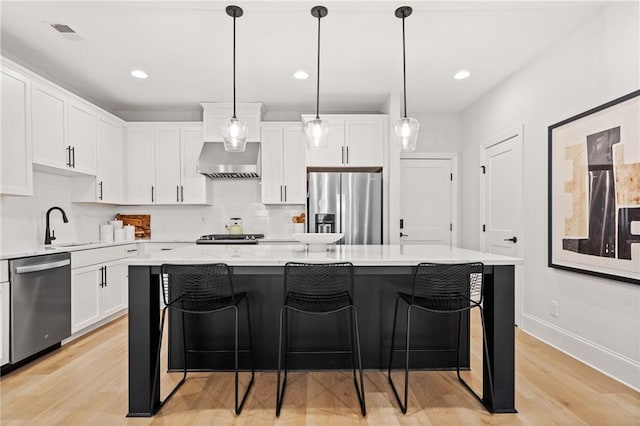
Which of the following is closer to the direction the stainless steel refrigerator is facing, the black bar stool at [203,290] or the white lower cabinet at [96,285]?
the black bar stool

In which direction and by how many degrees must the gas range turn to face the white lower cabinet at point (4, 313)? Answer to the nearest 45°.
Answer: approximately 45° to its right

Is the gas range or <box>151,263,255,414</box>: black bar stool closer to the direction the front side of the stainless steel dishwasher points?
the black bar stool

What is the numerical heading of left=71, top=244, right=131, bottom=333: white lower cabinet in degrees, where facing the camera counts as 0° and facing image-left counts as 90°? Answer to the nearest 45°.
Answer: approximately 315°

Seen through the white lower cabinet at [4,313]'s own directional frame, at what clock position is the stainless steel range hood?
The stainless steel range hood is roughly at 10 o'clock from the white lower cabinet.

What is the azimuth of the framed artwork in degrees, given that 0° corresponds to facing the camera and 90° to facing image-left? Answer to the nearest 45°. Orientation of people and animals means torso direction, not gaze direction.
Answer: approximately 45°
